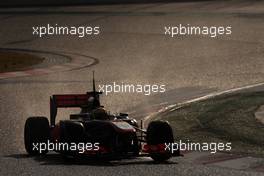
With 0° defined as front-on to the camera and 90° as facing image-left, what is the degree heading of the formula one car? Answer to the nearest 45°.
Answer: approximately 315°
